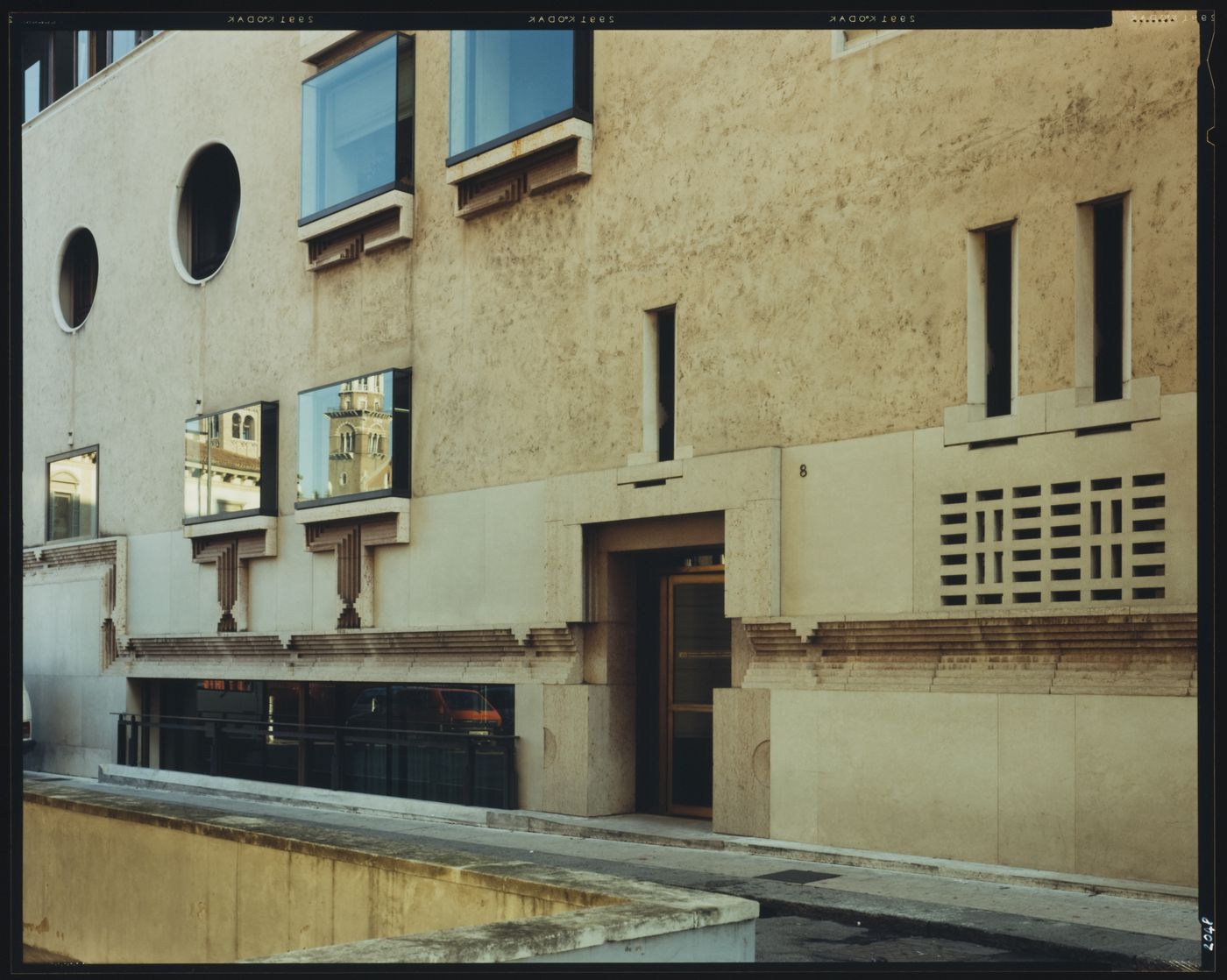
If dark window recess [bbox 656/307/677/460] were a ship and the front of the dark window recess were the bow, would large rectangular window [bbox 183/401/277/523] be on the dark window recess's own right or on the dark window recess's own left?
on the dark window recess's own right

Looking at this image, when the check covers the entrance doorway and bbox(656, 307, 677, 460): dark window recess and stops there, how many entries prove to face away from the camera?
0

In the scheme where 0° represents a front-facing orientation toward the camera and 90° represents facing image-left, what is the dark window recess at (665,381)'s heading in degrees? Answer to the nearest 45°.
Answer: approximately 45°

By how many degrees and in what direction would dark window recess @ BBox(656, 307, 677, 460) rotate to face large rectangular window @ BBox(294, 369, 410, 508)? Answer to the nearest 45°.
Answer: approximately 90° to its right

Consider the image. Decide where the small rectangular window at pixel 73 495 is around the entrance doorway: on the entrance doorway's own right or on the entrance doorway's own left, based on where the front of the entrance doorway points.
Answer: on the entrance doorway's own right

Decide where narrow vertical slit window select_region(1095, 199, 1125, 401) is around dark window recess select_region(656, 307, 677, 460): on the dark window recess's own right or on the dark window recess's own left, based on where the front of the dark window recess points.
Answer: on the dark window recess's own left

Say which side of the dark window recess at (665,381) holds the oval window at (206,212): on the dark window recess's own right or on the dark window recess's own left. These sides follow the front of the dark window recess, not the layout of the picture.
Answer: on the dark window recess's own right

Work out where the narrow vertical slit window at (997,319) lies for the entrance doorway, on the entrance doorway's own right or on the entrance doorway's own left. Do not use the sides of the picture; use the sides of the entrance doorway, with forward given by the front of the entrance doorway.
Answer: on the entrance doorway's own left

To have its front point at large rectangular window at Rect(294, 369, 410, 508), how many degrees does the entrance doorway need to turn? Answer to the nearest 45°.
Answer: approximately 90° to its right

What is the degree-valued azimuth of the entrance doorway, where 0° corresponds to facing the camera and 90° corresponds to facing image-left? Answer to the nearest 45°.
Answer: approximately 45°
